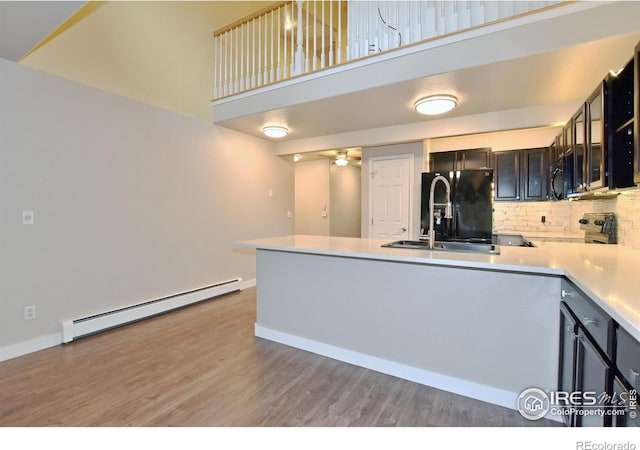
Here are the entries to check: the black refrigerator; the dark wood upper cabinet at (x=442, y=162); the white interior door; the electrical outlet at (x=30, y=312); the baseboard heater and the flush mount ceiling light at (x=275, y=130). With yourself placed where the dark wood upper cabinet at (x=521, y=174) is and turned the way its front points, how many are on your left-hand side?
0

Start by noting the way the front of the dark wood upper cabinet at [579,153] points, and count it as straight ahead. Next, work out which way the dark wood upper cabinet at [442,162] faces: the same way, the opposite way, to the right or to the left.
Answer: to the left

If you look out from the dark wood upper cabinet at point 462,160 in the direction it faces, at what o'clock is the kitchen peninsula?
The kitchen peninsula is roughly at 12 o'clock from the dark wood upper cabinet.

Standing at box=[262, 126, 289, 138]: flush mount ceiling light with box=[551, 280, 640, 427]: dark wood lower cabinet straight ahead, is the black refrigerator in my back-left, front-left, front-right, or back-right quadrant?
front-left

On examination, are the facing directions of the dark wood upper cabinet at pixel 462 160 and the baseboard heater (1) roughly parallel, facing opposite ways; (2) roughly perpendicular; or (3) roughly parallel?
roughly perpendicular

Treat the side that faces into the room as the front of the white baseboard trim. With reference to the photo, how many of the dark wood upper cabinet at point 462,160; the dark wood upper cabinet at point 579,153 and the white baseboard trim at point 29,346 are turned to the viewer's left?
1

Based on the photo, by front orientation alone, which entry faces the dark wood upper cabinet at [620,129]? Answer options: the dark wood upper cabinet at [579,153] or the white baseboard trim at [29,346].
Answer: the white baseboard trim

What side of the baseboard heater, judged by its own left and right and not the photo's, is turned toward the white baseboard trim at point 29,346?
right

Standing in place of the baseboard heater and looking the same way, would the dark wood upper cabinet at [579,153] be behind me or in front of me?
in front

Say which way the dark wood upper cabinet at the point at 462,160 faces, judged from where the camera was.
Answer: facing the viewer

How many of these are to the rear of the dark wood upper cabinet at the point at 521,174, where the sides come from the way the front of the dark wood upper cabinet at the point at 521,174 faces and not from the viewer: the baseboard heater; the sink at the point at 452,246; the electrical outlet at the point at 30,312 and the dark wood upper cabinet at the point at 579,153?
0

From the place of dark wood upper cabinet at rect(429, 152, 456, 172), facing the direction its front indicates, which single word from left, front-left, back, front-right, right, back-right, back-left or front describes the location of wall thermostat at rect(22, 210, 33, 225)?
front-right

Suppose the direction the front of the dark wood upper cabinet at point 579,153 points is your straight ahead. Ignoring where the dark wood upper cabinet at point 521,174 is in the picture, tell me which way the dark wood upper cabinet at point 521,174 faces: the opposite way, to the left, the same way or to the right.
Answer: to the left

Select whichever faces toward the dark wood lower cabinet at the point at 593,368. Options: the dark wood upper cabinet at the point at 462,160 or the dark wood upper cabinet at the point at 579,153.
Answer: the dark wood upper cabinet at the point at 462,160

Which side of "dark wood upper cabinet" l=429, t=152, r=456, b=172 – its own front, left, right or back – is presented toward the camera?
front

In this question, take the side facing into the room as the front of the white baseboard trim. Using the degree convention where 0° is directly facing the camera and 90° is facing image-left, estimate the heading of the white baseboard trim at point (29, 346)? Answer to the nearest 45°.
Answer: approximately 315°

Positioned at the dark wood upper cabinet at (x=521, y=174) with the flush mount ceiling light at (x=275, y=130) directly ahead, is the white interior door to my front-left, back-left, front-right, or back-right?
front-right

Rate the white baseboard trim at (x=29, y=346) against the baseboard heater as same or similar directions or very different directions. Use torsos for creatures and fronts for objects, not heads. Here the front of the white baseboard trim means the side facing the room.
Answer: same or similar directions

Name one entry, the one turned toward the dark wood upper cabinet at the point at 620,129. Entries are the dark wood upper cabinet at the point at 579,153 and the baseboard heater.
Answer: the baseboard heater

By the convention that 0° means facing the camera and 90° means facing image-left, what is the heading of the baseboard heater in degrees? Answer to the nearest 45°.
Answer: approximately 315°
